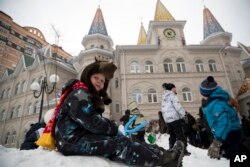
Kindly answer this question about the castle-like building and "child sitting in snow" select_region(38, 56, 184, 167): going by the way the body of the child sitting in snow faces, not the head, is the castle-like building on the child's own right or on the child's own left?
on the child's own left

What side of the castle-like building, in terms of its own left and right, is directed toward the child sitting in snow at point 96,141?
front
